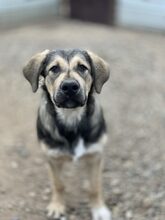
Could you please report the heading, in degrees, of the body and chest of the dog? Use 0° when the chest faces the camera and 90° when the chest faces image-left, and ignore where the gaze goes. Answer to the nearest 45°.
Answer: approximately 0°
